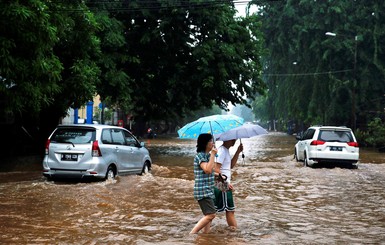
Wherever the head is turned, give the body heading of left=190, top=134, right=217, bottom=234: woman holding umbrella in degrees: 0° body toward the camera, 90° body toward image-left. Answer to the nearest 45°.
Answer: approximately 270°

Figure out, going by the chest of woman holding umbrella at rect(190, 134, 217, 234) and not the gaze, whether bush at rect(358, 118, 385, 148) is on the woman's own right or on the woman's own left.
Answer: on the woman's own left
